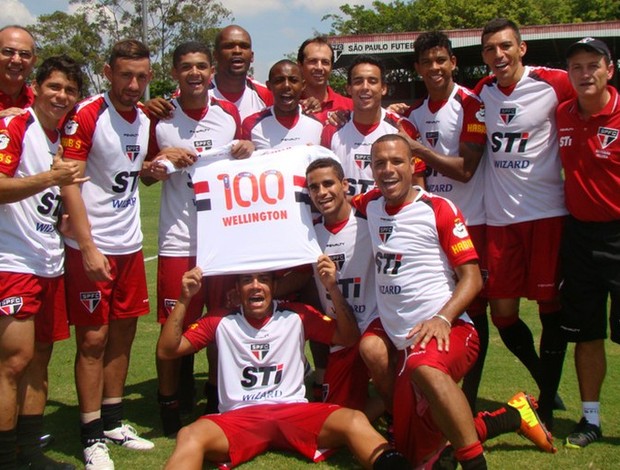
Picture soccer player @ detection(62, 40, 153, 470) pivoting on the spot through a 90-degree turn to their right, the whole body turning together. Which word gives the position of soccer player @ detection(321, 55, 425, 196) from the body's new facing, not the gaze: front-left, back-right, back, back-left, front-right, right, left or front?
back-left

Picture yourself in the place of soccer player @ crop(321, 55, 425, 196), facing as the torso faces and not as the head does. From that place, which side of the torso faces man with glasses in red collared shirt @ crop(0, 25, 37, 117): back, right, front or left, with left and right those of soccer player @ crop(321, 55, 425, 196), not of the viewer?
right

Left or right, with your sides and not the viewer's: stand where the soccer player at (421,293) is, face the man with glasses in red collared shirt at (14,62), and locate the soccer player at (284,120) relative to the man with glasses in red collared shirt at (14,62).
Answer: right

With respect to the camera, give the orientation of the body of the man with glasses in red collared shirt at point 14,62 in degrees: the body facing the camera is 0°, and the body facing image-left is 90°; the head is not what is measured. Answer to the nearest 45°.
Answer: approximately 0°

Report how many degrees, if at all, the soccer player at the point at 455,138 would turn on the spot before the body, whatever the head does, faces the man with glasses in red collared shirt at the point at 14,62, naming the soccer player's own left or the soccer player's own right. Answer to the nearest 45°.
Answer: approximately 45° to the soccer player's own right

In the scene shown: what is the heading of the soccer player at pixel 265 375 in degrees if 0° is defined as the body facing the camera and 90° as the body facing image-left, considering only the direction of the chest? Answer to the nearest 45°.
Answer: approximately 0°
